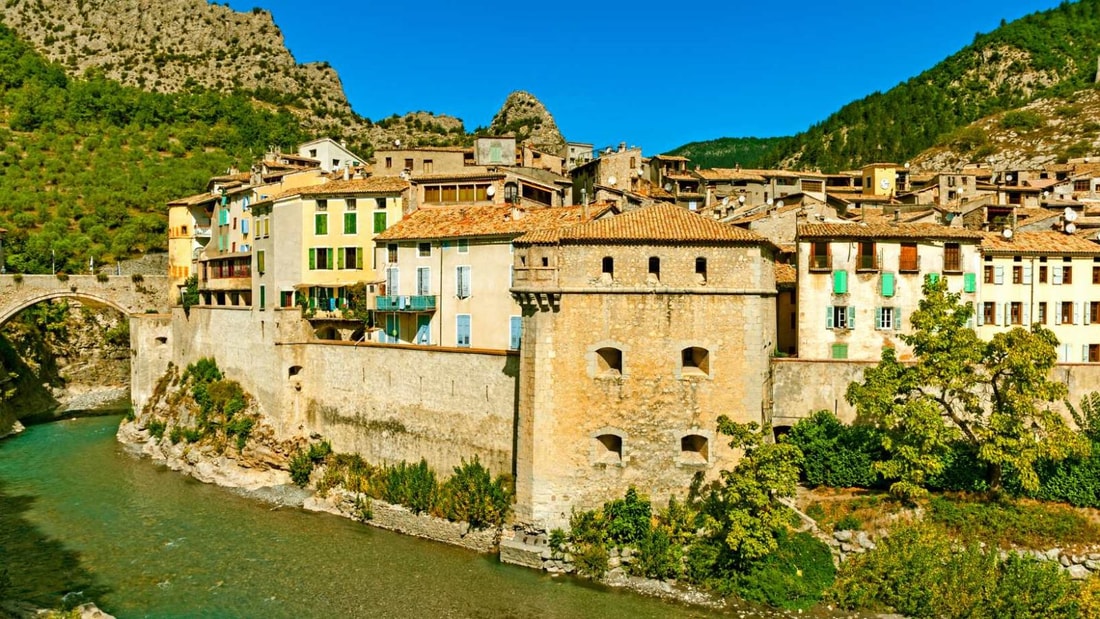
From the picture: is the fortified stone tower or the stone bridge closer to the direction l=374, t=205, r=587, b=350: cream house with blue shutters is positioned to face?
the fortified stone tower

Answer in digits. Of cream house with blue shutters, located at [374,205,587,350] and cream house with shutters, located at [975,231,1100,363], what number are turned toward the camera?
2

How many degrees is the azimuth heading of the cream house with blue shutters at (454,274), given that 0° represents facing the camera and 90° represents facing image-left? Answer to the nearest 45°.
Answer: approximately 0°

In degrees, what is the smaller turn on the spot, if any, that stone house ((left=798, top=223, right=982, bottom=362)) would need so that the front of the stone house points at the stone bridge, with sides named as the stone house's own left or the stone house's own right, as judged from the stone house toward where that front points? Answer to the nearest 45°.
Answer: approximately 90° to the stone house's own right

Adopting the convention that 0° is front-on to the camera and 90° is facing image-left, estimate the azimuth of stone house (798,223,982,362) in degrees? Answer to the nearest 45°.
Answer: approximately 0°

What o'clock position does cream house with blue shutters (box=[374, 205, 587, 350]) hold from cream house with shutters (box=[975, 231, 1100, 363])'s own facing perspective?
cream house with blue shutters (box=[374, 205, 587, 350]) is roughly at 2 o'clock from cream house with shutters (box=[975, 231, 1100, 363]).

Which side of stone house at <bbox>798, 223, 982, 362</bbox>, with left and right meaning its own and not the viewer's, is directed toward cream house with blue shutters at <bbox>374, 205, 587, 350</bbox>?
right

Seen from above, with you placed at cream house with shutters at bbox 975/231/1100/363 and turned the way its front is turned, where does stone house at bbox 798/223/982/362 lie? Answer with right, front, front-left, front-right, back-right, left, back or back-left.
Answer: front-right

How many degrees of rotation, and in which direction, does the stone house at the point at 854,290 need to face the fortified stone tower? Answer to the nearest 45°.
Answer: approximately 45° to its right
